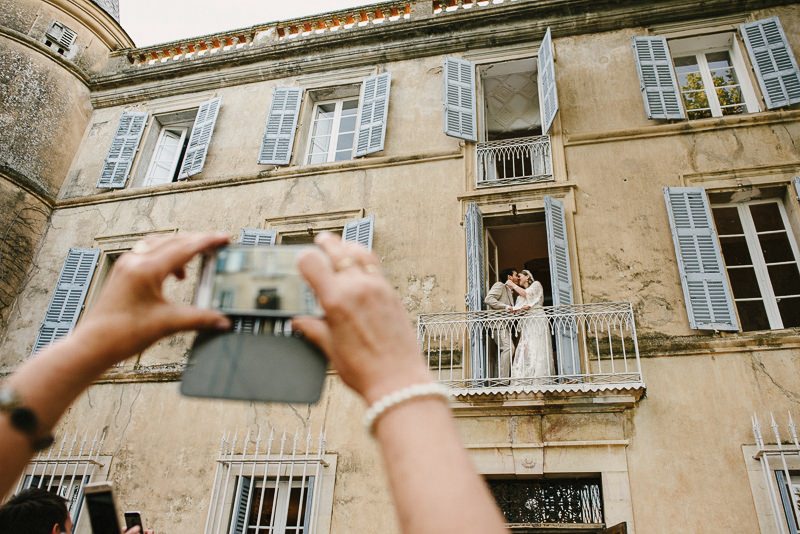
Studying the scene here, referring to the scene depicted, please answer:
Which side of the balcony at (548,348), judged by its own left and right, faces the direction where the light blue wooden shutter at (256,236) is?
right

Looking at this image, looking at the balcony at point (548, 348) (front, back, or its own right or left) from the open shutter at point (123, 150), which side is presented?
right

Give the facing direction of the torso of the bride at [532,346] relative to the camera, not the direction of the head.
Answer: to the viewer's left

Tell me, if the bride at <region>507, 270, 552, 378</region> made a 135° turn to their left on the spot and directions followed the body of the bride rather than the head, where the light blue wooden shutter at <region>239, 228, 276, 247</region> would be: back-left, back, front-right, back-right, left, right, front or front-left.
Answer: back-right

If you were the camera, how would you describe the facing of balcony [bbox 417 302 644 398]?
facing the viewer
